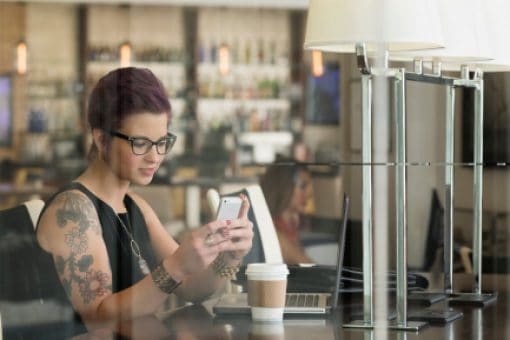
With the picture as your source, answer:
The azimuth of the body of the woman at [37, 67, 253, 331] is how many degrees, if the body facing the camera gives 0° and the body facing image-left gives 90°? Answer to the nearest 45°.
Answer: approximately 315°

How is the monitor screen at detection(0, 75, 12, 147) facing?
toward the camera

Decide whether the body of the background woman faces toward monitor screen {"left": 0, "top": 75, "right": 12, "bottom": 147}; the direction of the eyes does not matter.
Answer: no

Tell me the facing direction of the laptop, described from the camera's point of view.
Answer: facing to the left of the viewer

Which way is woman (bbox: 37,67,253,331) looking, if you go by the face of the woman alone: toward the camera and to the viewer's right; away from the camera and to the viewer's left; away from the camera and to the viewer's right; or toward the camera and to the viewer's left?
toward the camera and to the viewer's right

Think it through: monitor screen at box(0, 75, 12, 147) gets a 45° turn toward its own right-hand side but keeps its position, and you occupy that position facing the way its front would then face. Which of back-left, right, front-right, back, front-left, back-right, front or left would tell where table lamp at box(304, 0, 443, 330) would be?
left

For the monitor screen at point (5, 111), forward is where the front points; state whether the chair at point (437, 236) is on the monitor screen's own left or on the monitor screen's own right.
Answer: on the monitor screen's own left
